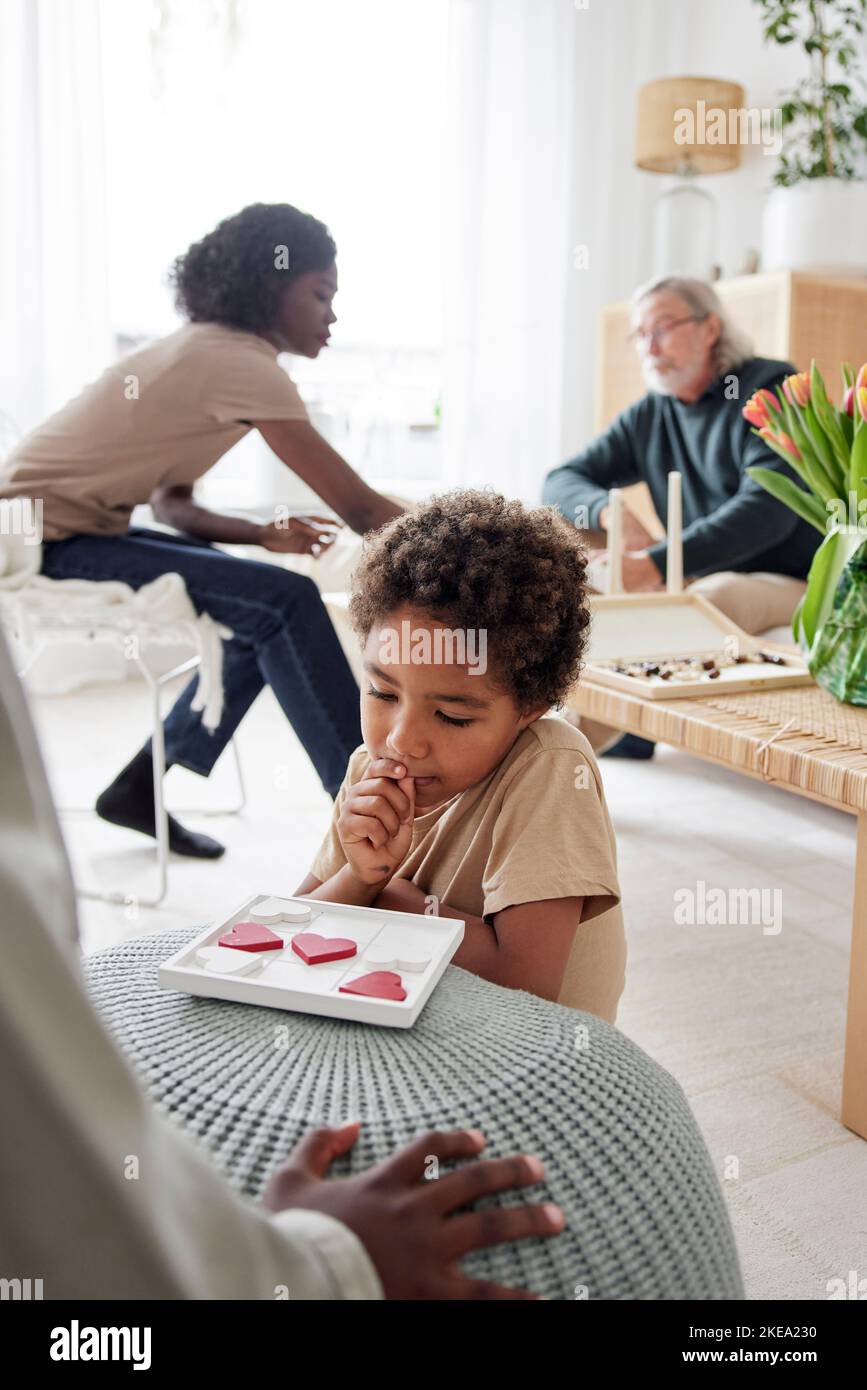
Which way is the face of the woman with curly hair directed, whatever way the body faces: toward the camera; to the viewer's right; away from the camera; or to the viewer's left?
to the viewer's right

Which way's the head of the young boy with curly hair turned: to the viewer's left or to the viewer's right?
to the viewer's left

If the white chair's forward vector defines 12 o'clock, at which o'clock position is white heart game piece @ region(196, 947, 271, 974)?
The white heart game piece is roughly at 3 o'clock from the white chair.

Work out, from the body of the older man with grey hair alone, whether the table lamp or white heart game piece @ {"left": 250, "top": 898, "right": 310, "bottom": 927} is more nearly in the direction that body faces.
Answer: the white heart game piece

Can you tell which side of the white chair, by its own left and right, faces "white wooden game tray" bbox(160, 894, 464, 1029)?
right

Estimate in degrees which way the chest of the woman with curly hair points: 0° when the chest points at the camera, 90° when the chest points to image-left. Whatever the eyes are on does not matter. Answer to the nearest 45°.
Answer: approximately 270°

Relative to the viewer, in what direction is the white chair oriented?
to the viewer's right

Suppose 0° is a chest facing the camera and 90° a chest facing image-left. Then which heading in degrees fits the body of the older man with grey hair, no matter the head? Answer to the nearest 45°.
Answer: approximately 45°
